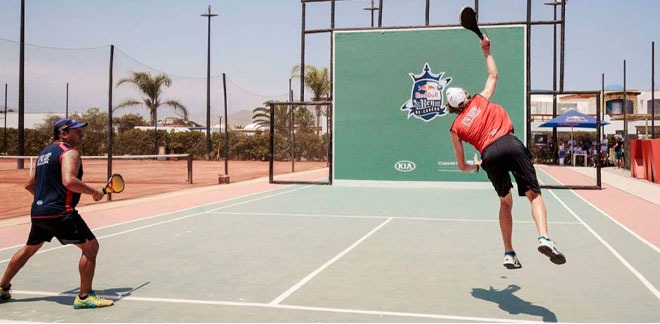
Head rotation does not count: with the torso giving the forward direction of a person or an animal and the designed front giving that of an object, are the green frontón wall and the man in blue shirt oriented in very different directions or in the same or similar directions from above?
very different directions

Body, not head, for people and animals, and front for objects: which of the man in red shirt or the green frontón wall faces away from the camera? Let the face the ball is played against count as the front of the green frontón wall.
the man in red shirt

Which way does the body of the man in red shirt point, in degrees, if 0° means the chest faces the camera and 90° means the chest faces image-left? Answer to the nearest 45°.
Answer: approximately 180°

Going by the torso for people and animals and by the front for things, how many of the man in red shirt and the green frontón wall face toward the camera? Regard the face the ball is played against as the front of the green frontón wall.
1

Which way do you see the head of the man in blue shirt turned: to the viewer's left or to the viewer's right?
to the viewer's right

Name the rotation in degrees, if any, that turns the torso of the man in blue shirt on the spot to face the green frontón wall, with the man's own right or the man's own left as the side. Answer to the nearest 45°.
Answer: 0° — they already face it

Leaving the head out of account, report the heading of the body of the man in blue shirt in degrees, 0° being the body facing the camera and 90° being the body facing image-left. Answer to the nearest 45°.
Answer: approximately 225°

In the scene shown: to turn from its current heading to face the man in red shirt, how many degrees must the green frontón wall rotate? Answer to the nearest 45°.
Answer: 0° — it already faces them

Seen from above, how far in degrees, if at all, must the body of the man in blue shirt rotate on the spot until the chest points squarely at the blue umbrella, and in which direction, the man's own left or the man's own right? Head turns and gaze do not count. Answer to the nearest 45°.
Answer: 0° — they already face it

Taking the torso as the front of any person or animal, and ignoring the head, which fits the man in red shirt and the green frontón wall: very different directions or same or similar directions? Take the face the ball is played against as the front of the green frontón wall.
very different directions
